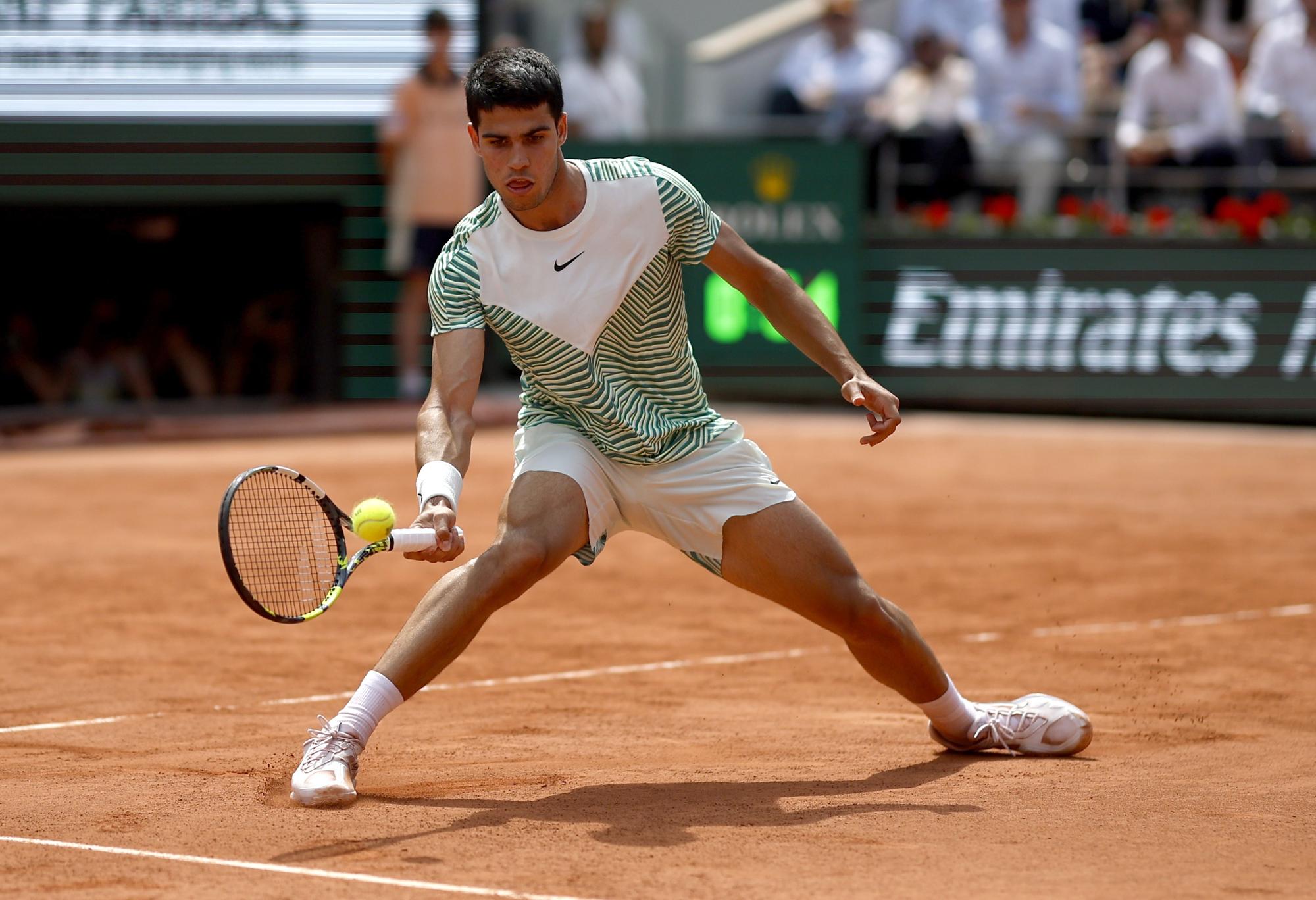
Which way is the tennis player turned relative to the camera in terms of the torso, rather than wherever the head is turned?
toward the camera

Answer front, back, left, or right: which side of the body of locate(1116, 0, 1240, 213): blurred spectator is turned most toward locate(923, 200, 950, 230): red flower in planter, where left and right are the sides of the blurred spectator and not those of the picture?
right

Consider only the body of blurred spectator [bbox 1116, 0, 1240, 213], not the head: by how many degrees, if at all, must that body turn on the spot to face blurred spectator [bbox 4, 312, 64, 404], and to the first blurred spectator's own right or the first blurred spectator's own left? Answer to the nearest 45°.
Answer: approximately 90° to the first blurred spectator's own right

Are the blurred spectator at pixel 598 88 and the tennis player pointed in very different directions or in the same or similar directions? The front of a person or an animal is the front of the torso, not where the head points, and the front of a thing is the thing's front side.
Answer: same or similar directions

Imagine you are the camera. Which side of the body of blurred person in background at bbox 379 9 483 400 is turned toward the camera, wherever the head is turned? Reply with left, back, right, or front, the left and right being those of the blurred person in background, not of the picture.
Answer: front

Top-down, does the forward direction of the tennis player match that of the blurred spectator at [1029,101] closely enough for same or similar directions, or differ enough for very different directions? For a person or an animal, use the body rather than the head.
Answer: same or similar directions

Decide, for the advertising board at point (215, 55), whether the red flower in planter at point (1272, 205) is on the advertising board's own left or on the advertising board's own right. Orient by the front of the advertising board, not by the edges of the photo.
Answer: on the advertising board's own left

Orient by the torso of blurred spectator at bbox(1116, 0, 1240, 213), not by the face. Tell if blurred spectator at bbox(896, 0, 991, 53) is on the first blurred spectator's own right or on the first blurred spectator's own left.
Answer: on the first blurred spectator's own right

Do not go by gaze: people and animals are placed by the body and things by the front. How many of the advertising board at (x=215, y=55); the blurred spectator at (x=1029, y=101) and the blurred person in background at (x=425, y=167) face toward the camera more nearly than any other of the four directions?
3

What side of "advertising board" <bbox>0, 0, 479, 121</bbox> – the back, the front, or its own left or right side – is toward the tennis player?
front

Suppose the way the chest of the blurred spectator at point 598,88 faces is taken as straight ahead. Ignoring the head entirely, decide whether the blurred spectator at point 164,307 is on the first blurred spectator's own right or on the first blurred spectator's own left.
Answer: on the first blurred spectator's own right

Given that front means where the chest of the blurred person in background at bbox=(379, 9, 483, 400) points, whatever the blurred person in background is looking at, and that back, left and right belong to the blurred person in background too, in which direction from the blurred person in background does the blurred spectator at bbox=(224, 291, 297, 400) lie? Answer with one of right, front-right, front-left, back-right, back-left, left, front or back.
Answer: back-right
